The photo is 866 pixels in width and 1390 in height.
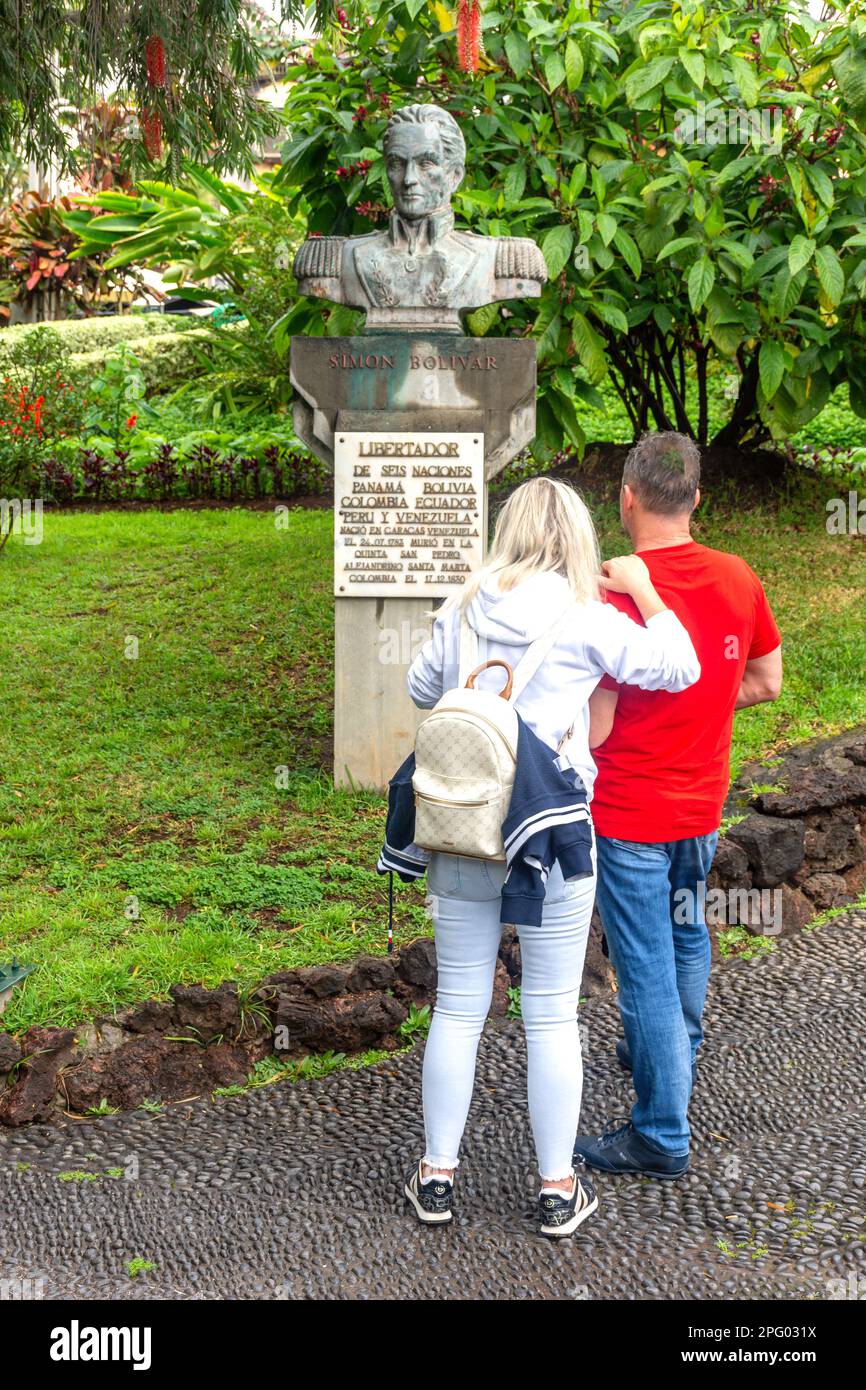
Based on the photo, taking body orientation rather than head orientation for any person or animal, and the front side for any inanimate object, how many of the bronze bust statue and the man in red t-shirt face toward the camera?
1

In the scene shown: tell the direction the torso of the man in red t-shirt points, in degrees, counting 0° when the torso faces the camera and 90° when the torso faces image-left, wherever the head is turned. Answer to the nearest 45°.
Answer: approximately 135°

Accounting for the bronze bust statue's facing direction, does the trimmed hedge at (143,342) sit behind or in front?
behind

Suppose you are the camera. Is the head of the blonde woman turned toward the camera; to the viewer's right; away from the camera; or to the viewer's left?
away from the camera

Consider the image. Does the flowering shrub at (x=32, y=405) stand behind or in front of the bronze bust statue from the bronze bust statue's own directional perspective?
behind

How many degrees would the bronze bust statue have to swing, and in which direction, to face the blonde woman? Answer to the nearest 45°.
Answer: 0° — it already faces them

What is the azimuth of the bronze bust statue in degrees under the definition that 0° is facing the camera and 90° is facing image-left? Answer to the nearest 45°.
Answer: approximately 0°
